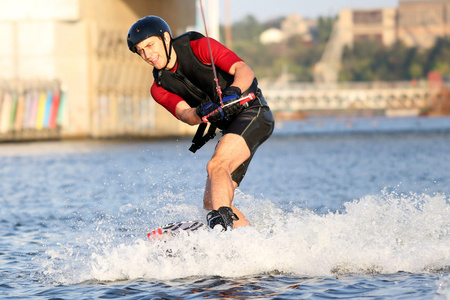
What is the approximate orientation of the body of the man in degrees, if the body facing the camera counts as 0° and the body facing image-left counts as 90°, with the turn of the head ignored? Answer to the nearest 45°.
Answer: approximately 45°

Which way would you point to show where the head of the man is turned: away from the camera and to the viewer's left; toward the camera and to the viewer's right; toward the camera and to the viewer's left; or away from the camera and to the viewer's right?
toward the camera and to the viewer's left

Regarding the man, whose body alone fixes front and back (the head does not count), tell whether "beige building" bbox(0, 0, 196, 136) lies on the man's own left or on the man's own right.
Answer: on the man's own right
